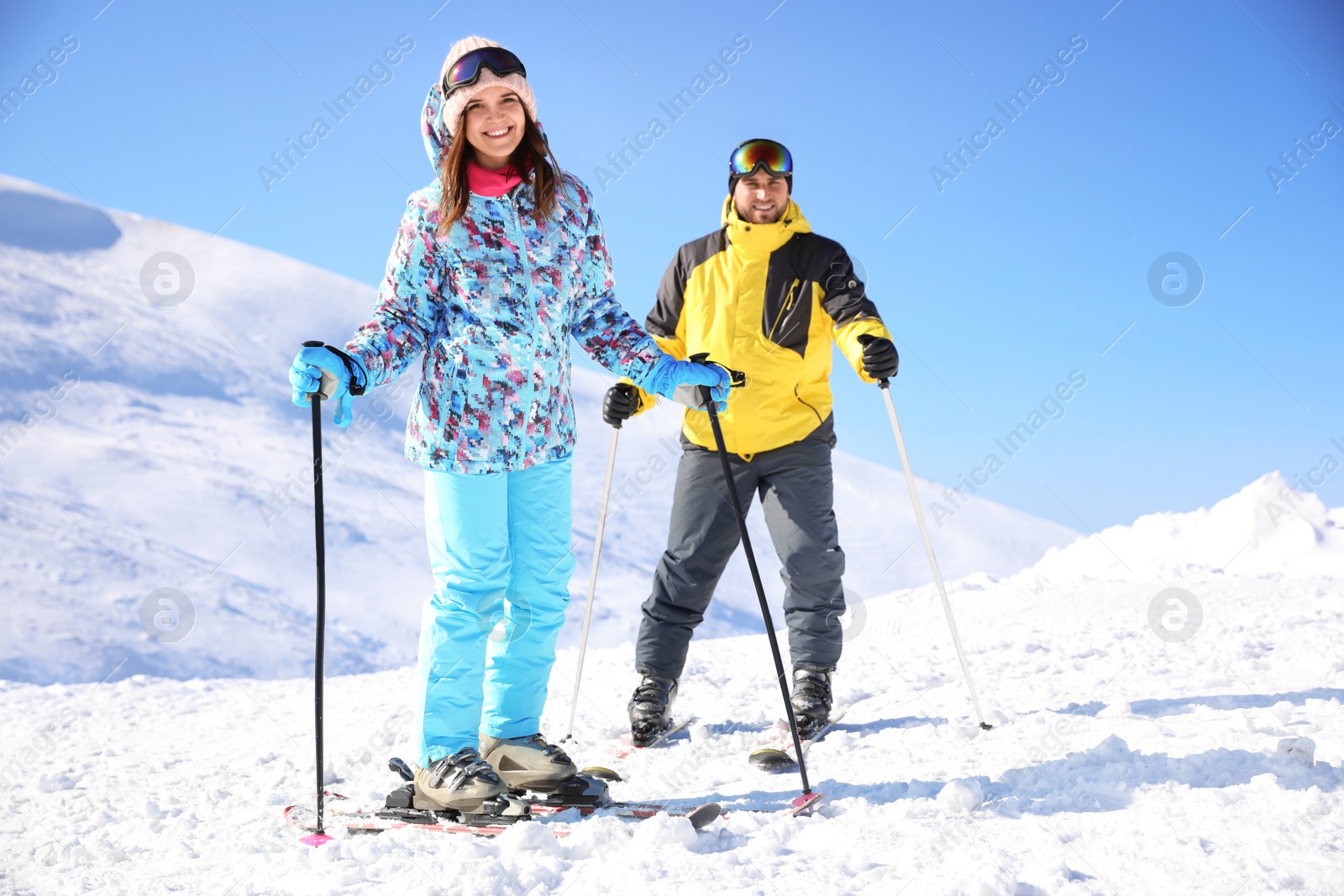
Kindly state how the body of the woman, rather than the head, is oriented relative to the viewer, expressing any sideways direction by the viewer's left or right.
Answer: facing the viewer and to the right of the viewer

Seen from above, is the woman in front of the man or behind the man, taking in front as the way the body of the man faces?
in front

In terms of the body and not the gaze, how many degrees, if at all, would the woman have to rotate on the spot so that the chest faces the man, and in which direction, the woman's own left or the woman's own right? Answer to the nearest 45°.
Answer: approximately 90° to the woman's own left

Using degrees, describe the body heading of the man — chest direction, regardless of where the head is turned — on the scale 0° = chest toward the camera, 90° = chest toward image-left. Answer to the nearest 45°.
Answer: approximately 0°

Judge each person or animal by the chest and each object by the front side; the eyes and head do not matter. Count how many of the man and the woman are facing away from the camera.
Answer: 0
